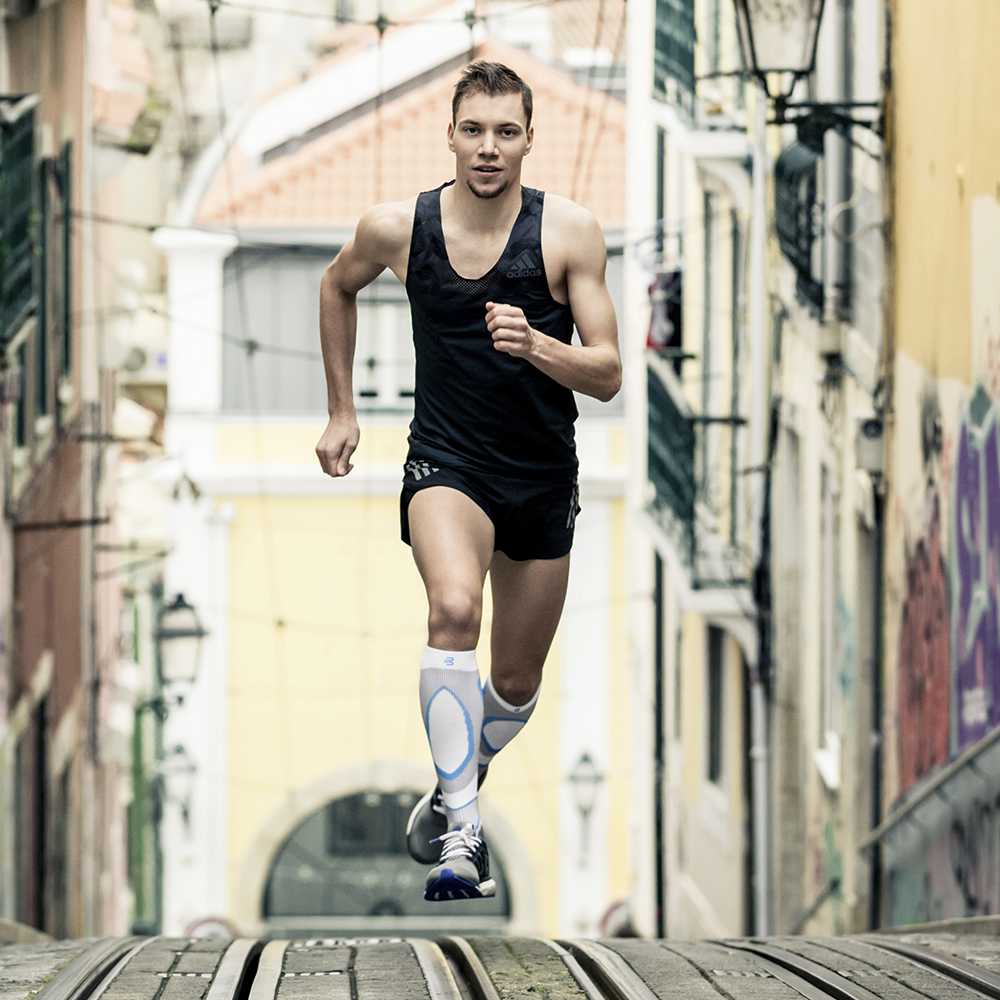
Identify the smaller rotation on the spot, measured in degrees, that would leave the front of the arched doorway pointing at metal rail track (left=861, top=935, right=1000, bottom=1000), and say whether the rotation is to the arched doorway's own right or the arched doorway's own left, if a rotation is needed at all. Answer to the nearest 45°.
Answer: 0° — it already faces it

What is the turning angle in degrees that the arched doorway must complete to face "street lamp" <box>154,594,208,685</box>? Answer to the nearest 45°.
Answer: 0° — it already faces it

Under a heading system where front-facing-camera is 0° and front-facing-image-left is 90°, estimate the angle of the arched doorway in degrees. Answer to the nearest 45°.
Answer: approximately 0°

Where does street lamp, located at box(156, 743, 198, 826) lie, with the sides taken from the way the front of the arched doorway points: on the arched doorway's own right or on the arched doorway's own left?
on the arched doorway's own right

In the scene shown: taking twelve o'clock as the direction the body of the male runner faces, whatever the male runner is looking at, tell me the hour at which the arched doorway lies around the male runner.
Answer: The arched doorway is roughly at 6 o'clock from the male runner.

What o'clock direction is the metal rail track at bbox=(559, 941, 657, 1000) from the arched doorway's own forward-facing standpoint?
The metal rail track is roughly at 12 o'clock from the arched doorway.

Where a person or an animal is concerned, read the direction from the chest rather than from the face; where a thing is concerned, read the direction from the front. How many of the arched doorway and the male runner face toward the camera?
2
